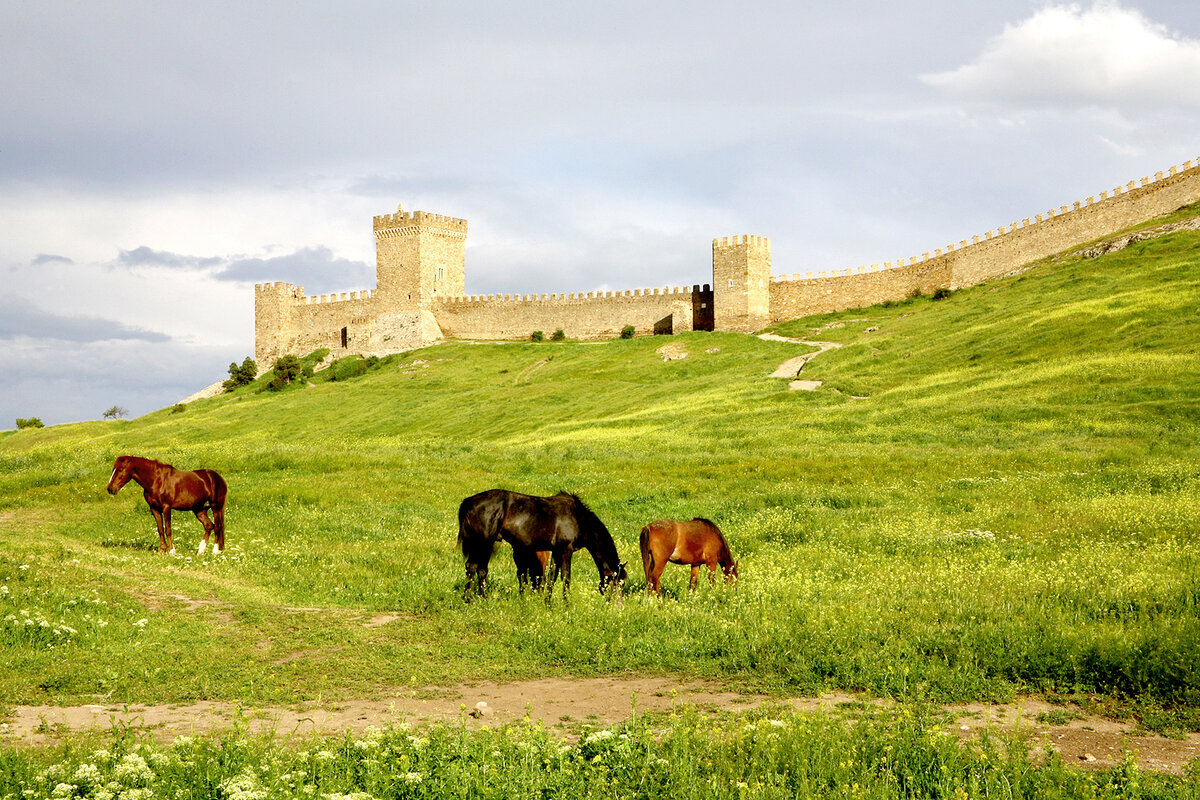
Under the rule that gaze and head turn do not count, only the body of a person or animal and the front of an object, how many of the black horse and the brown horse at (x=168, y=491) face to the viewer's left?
1

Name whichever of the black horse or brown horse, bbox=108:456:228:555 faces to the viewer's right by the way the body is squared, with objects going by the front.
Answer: the black horse

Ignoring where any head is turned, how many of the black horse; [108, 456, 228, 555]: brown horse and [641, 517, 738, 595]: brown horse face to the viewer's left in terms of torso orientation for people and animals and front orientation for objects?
1

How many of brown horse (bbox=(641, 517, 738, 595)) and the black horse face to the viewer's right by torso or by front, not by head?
2

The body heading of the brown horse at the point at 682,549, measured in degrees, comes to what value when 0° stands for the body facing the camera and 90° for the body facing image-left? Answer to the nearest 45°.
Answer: approximately 270°

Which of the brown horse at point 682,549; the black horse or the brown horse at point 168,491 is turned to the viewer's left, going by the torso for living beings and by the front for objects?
the brown horse at point 168,491

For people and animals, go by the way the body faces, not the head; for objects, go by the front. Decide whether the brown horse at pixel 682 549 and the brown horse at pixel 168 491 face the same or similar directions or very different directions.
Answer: very different directions

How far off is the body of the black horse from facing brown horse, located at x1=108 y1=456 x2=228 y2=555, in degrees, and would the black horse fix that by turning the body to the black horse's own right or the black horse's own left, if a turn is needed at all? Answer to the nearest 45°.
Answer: approximately 135° to the black horse's own left

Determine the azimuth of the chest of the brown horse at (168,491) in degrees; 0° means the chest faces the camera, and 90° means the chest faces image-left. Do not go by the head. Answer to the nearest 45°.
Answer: approximately 90°

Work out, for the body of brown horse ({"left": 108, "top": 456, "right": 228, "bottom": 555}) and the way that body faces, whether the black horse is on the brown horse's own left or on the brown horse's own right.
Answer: on the brown horse's own left

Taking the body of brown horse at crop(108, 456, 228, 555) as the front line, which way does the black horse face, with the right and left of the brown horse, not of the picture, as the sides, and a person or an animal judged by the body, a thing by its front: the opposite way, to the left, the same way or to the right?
the opposite way

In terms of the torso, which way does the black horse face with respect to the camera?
to the viewer's right

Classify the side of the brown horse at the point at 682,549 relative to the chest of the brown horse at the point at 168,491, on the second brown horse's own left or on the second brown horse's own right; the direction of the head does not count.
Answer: on the second brown horse's own left
